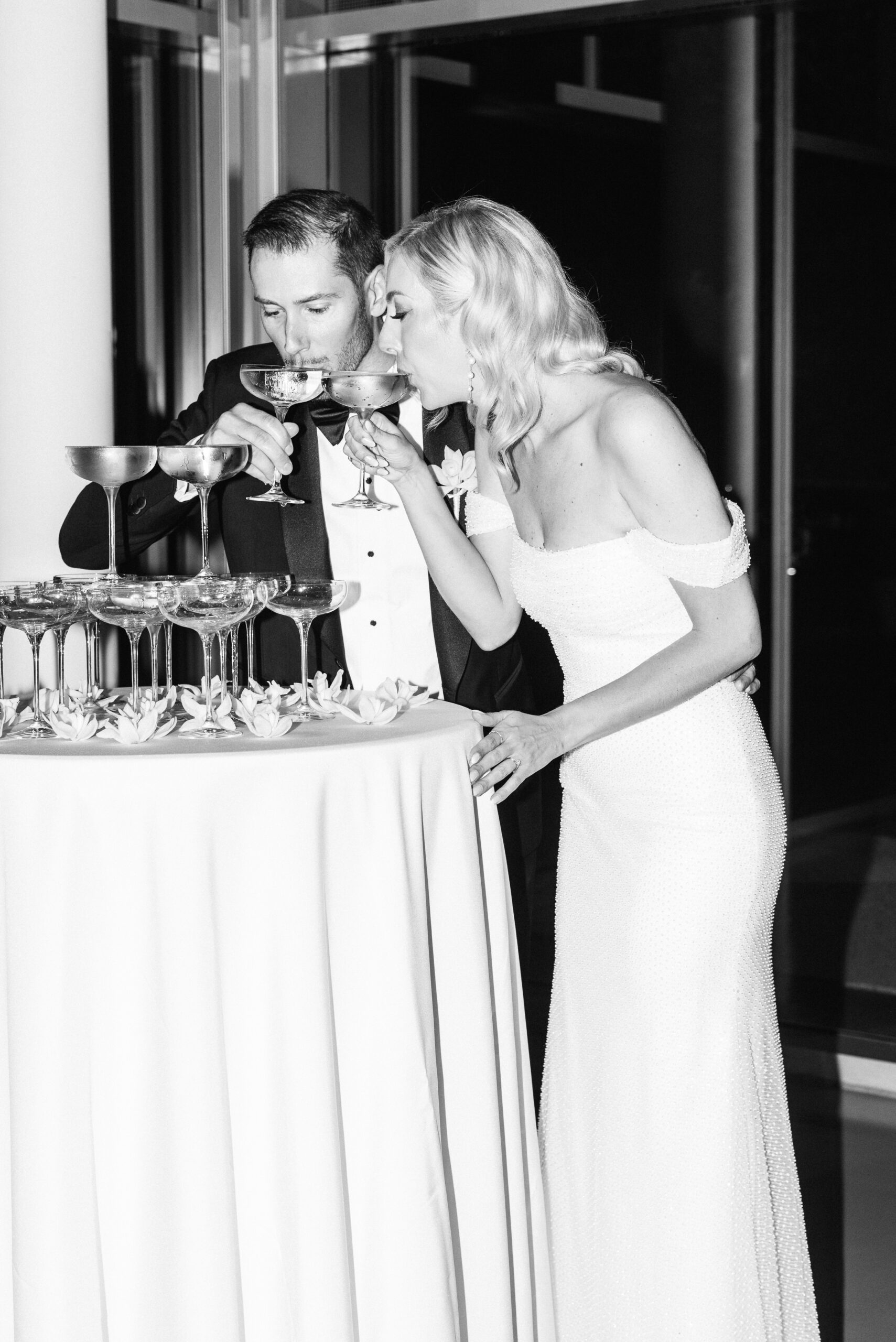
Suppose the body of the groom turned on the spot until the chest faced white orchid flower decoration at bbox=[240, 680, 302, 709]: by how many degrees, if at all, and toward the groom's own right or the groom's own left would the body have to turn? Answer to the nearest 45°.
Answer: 0° — they already face it

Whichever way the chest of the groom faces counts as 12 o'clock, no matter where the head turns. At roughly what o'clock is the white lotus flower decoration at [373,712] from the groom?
The white lotus flower decoration is roughly at 12 o'clock from the groom.

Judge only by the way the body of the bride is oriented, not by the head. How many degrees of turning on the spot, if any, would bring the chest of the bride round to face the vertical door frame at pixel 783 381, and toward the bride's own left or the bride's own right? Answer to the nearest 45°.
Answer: approximately 135° to the bride's own right

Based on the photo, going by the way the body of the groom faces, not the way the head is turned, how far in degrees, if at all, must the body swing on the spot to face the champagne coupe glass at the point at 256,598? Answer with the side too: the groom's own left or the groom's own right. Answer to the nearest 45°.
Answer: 0° — they already face it

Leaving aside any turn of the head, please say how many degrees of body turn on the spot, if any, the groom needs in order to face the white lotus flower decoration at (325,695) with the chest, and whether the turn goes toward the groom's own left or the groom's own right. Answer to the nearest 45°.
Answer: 0° — they already face it

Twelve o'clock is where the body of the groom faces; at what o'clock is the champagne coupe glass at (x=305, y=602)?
The champagne coupe glass is roughly at 12 o'clock from the groom.

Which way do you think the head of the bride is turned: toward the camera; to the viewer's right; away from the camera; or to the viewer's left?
to the viewer's left

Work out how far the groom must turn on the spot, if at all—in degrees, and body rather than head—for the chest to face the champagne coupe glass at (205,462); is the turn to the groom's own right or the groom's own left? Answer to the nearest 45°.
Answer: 0° — they already face it
